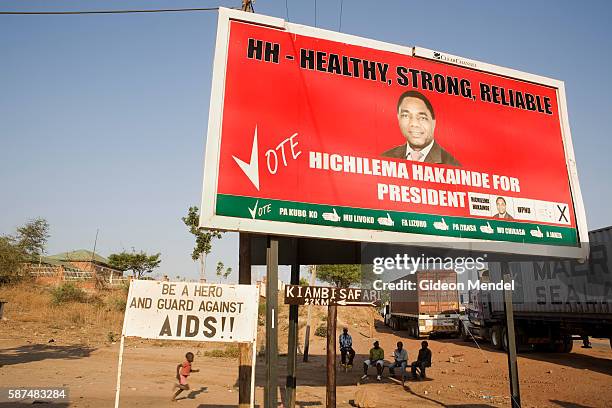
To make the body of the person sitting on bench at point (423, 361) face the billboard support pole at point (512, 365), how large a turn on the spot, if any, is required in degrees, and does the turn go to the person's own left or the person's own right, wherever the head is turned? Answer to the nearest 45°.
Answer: approximately 45° to the person's own left

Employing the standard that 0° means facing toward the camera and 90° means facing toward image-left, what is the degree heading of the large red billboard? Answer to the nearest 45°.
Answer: approximately 315°

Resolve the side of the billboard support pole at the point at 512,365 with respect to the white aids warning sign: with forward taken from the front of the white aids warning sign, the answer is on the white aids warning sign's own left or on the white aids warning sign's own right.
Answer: on the white aids warning sign's own left

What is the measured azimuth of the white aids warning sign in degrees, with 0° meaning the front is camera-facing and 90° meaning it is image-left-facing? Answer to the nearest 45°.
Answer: approximately 0°

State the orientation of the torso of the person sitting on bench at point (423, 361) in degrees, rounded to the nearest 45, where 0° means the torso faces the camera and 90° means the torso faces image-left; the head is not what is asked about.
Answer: approximately 45°

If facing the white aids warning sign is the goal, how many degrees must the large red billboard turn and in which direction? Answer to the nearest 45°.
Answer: approximately 90° to its right

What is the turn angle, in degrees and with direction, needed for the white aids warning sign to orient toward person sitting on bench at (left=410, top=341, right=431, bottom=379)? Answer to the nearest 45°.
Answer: approximately 135° to its left

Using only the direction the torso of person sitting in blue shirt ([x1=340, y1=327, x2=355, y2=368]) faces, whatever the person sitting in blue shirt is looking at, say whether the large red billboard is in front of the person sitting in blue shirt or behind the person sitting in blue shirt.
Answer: in front

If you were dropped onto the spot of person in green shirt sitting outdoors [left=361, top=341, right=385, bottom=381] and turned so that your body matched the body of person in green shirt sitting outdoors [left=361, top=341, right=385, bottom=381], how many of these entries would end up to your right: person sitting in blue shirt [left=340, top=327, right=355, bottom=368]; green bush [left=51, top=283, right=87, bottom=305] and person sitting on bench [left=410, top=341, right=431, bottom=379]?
2
